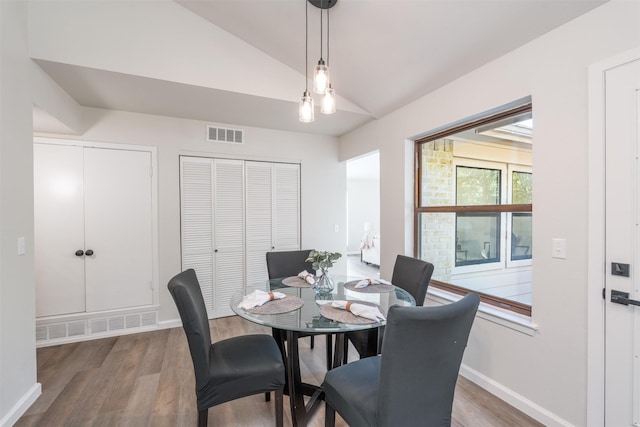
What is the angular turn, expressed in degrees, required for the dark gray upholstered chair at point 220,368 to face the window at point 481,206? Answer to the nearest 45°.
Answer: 0° — it already faces it

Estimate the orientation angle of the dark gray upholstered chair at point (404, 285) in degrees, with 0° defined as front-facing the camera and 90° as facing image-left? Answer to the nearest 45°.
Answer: approximately 45°

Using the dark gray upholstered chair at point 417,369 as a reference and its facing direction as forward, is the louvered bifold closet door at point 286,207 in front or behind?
in front

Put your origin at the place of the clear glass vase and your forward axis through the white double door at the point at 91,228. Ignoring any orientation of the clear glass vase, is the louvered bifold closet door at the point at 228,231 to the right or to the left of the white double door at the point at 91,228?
right

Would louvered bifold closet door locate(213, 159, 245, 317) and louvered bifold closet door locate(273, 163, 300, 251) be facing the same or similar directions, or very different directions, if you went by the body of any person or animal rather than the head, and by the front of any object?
same or similar directions

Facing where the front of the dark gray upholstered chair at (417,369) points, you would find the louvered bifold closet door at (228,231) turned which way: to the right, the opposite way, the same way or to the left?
the opposite way

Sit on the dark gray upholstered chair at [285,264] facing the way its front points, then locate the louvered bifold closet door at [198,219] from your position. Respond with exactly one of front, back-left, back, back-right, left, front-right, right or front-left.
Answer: back

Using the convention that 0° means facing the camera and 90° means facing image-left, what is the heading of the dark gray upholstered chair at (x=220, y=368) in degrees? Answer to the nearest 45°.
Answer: approximately 270°

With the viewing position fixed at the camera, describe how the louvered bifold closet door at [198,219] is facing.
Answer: facing the viewer

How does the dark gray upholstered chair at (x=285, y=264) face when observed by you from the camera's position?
facing the viewer and to the right of the viewer

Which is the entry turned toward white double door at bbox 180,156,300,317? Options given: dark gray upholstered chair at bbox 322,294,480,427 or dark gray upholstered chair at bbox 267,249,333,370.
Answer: dark gray upholstered chair at bbox 322,294,480,427

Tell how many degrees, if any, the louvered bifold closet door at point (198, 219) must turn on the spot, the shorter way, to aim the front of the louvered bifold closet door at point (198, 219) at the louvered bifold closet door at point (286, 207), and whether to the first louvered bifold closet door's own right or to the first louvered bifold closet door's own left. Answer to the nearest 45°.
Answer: approximately 90° to the first louvered bifold closet door's own left

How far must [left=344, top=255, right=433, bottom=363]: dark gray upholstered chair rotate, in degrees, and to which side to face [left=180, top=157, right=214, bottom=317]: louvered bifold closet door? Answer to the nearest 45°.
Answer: approximately 45° to its right

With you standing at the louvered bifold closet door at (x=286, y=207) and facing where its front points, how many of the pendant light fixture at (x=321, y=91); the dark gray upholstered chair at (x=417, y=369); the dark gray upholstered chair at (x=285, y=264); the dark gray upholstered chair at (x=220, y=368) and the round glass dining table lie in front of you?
5

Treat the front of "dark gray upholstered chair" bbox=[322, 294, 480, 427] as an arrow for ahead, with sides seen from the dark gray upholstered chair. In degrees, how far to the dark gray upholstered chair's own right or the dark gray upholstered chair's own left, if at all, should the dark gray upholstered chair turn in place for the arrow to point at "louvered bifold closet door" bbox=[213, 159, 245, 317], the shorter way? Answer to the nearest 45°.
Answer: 0° — it already faces it

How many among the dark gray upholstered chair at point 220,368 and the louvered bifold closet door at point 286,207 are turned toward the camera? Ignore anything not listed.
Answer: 1

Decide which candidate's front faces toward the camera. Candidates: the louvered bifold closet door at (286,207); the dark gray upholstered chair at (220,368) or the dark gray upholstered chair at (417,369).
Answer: the louvered bifold closet door

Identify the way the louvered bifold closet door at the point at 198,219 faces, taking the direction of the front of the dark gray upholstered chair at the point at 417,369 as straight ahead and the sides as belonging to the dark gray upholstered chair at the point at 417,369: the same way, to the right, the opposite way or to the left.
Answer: the opposite way

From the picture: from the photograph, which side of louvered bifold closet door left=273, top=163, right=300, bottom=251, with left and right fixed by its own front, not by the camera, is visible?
front

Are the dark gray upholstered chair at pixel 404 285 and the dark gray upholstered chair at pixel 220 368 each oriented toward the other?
yes
